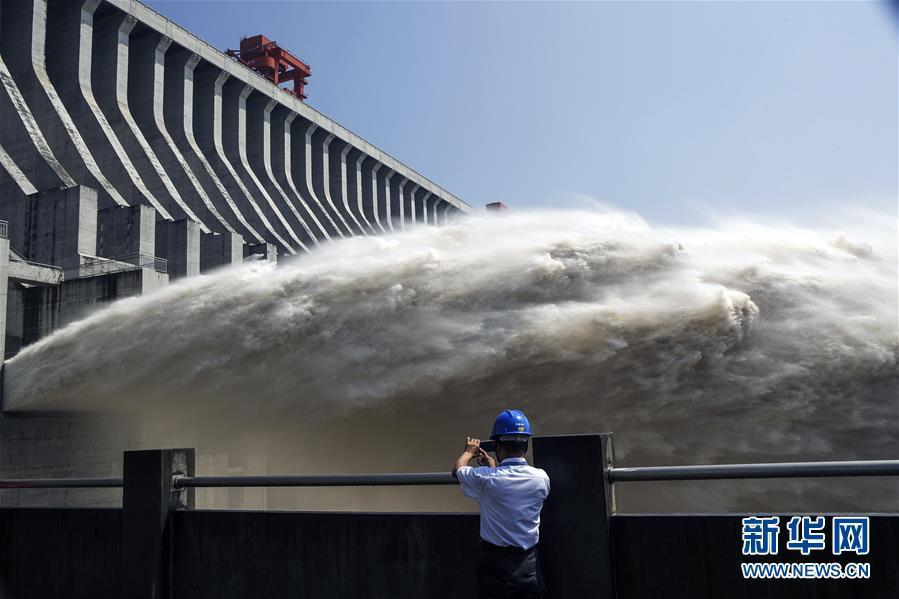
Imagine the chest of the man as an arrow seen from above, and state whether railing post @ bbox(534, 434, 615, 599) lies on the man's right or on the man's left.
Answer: on the man's right

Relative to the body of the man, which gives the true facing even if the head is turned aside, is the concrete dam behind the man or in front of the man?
in front

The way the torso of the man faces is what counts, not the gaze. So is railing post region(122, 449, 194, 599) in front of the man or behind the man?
in front

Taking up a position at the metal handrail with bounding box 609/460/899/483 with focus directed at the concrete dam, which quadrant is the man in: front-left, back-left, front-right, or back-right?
front-left

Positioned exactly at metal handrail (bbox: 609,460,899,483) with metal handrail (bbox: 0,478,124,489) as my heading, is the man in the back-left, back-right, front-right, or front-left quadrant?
front-left

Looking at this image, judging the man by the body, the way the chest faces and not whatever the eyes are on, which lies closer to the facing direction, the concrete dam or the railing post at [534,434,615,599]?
the concrete dam

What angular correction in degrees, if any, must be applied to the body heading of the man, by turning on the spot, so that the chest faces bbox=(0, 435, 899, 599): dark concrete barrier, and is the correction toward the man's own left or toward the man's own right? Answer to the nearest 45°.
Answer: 0° — they already face it

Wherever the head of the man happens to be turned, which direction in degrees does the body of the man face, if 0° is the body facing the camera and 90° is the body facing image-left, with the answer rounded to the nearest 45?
approximately 135°

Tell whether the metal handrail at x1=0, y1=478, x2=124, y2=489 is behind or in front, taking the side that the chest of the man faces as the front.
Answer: in front

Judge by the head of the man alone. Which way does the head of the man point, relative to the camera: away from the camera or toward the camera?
away from the camera
